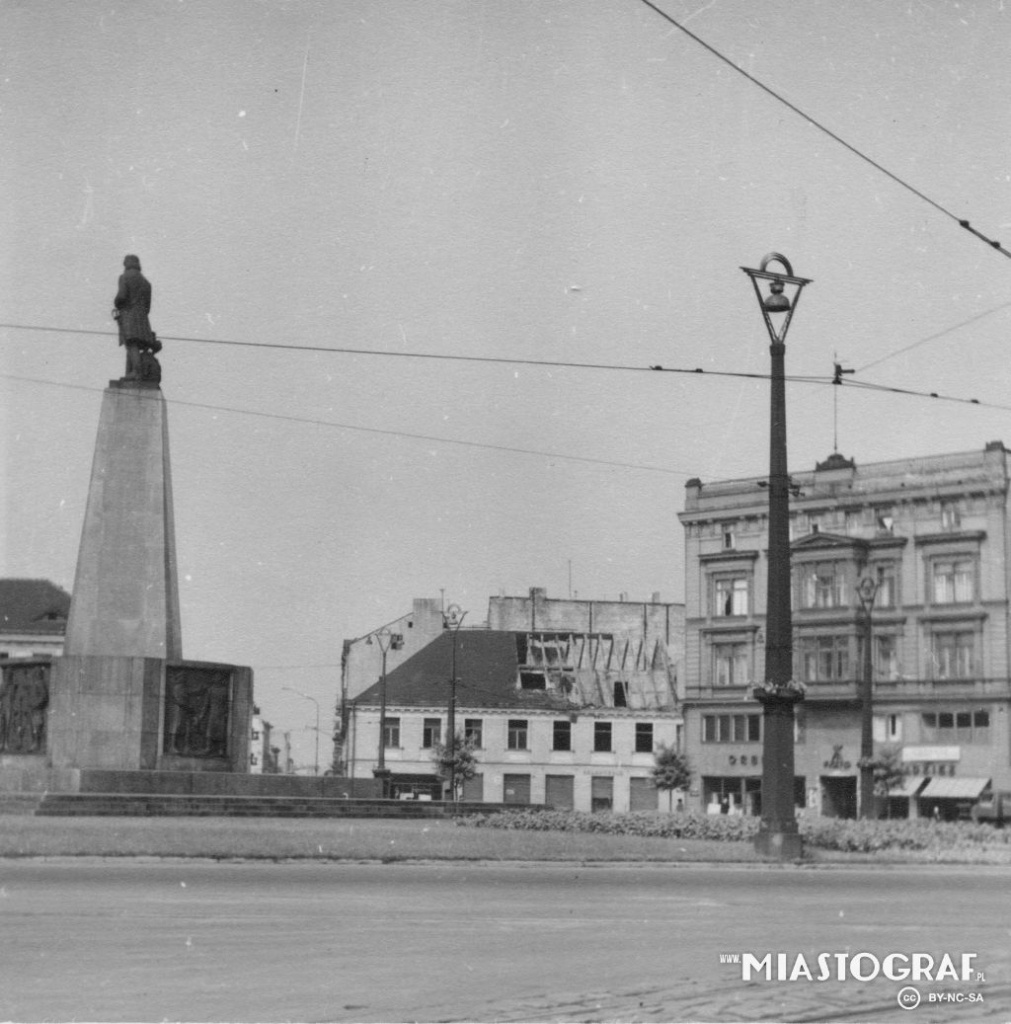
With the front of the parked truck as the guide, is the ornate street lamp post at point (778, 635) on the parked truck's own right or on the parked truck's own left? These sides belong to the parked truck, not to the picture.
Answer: on the parked truck's own left

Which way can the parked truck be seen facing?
to the viewer's left

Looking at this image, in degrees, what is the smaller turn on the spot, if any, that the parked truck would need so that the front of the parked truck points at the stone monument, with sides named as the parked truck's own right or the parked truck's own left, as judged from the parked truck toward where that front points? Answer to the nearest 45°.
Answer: approximately 45° to the parked truck's own left
